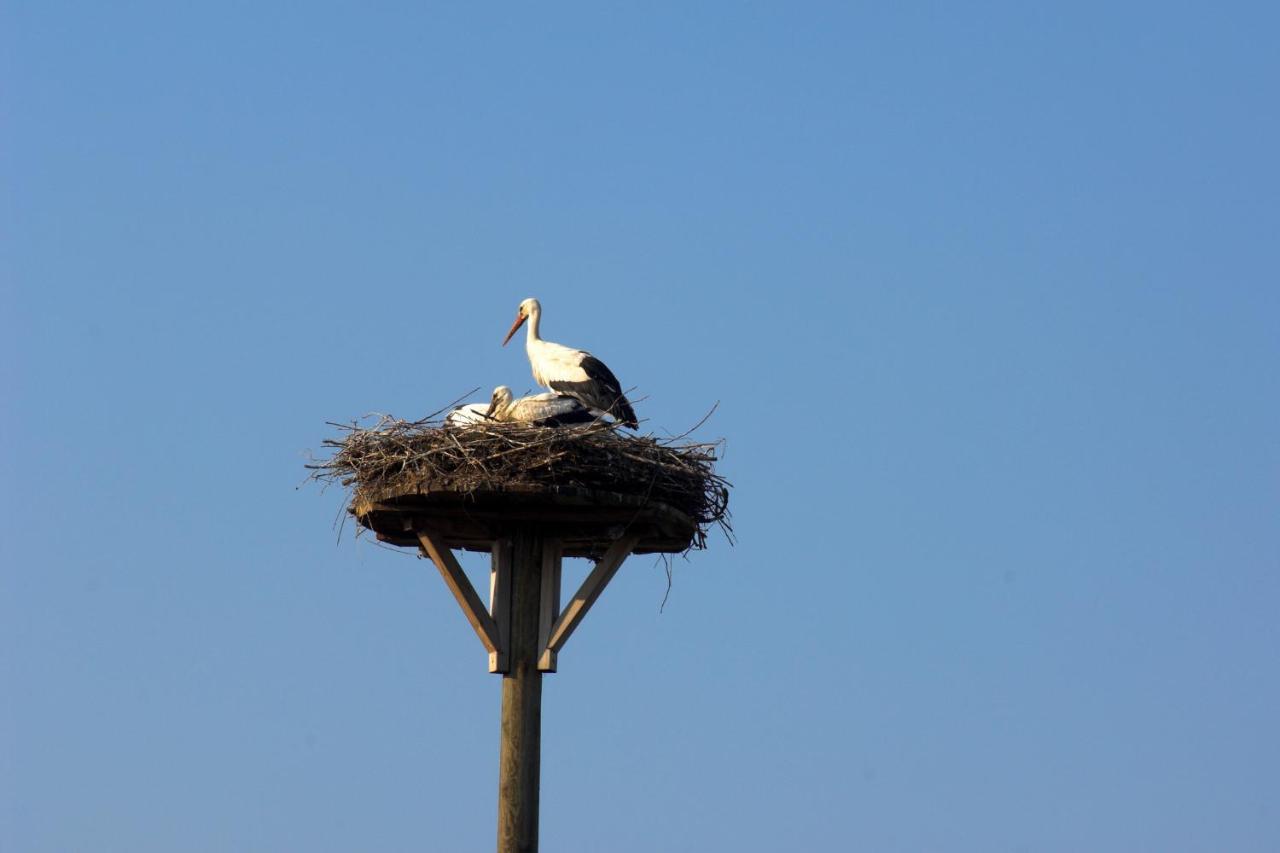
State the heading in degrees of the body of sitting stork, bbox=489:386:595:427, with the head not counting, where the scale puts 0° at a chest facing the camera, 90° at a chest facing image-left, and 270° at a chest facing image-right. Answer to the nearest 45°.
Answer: approximately 90°
